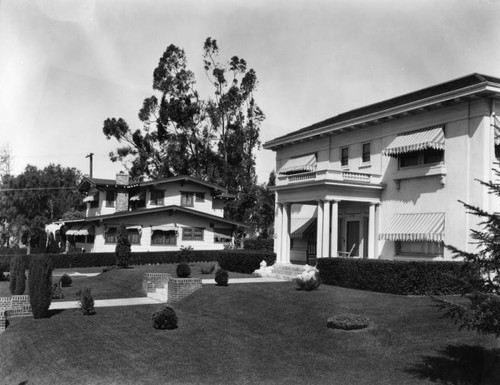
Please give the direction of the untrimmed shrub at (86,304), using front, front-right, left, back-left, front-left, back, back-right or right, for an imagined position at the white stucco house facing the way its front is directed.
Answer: front

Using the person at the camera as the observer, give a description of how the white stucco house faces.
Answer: facing the viewer and to the left of the viewer

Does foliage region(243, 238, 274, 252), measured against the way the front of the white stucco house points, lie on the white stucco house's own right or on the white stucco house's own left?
on the white stucco house's own right

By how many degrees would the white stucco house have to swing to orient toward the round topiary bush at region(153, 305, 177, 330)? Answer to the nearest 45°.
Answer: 0° — it already faces it

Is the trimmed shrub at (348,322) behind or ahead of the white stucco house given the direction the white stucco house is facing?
ahead

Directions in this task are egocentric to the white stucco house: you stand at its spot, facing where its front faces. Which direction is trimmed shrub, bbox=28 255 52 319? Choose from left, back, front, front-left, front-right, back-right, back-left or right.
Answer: front

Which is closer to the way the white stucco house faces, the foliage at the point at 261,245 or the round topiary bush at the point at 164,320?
the round topiary bush

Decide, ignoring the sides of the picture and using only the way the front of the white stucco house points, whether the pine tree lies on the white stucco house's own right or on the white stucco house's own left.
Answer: on the white stucco house's own left

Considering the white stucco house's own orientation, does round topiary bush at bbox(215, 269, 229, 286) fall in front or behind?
in front

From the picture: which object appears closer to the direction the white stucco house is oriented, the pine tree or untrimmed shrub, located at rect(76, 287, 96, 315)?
the untrimmed shrub
